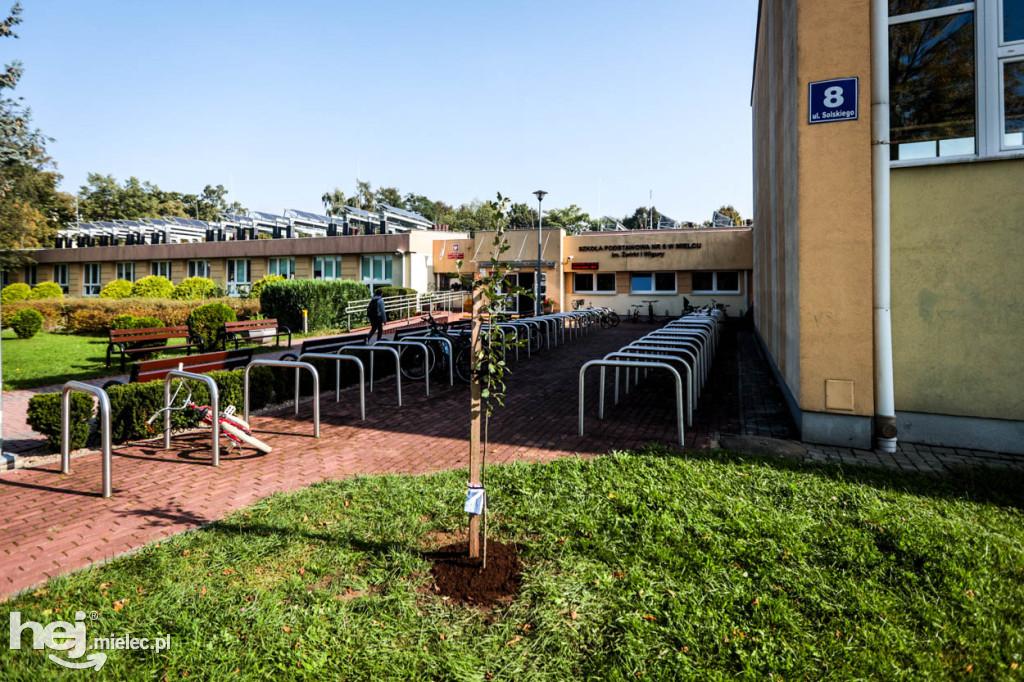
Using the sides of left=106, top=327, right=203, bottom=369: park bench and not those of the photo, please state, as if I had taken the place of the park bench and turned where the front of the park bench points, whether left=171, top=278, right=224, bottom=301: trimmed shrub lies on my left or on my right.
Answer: on my left

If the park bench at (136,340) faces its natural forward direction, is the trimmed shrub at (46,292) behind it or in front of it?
behind

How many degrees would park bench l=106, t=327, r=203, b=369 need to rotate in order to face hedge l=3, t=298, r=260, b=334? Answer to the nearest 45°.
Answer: approximately 135° to its left

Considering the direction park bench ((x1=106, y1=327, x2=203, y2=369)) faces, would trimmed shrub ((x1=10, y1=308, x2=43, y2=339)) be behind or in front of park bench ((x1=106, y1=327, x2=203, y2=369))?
behind

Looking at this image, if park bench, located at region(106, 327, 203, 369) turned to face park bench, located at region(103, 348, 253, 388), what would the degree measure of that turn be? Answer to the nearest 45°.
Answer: approximately 45° to its right

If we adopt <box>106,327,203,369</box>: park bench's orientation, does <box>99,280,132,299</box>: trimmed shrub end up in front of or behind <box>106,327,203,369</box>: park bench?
behind

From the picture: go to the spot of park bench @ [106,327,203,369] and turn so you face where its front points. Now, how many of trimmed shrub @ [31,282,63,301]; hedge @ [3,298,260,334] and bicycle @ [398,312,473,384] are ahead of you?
1

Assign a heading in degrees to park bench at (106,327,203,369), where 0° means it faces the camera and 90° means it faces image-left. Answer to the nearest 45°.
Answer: approximately 315°

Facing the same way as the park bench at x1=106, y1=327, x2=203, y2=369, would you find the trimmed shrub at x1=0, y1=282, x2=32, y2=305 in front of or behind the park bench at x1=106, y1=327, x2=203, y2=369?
behind

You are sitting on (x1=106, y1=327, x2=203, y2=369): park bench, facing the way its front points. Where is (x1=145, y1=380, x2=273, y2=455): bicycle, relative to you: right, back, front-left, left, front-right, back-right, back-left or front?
front-right

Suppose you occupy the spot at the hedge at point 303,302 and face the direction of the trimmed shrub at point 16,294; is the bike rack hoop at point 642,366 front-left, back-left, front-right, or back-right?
back-left
